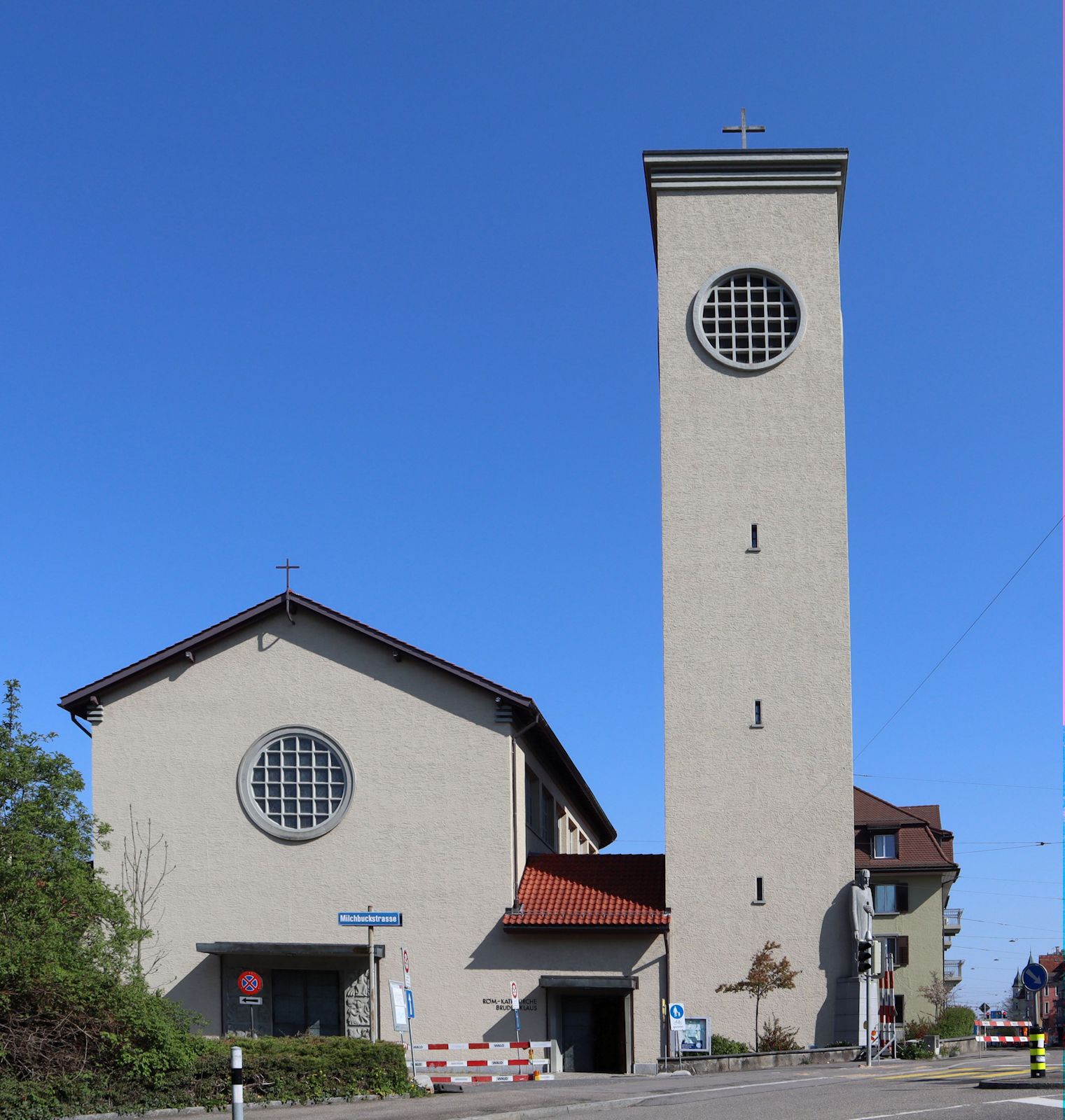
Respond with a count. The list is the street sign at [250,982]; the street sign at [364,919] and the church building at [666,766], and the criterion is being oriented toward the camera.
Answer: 3

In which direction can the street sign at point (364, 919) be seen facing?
toward the camera

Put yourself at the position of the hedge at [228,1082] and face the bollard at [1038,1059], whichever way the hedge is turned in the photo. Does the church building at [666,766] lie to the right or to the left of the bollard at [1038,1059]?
left

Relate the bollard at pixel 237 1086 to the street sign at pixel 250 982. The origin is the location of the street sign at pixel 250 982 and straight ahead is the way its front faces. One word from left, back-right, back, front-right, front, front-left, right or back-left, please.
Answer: front

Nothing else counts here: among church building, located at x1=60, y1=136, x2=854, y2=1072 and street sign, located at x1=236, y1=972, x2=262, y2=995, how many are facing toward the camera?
2

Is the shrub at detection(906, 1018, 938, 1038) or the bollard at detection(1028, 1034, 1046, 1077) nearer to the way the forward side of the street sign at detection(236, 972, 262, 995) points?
the bollard

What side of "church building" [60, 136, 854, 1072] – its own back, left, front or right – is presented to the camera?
front

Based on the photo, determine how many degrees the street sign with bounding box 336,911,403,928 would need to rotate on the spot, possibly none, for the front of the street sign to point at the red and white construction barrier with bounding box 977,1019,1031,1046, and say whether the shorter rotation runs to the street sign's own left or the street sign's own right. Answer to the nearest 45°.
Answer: approximately 135° to the street sign's own left

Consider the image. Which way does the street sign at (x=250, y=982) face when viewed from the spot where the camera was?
facing the viewer

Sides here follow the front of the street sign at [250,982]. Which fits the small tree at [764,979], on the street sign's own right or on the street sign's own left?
on the street sign's own left
